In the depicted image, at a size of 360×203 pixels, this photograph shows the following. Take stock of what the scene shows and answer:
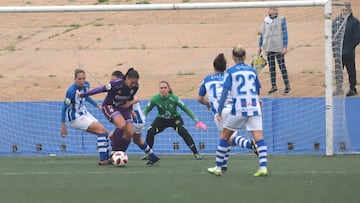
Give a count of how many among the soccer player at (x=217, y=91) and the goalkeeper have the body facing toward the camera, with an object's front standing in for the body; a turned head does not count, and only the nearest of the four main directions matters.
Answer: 1

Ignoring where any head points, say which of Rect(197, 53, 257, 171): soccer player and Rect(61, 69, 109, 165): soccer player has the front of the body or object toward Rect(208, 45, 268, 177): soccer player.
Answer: Rect(61, 69, 109, 165): soccer player

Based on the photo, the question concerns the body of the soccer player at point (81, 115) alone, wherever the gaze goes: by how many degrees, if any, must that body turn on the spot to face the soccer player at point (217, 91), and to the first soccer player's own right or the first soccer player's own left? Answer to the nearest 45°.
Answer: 0° — they already face them

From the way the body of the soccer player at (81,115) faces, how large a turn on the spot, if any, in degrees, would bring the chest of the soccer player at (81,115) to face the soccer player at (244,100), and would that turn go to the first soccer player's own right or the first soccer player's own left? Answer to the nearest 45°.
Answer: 0° — they already face them

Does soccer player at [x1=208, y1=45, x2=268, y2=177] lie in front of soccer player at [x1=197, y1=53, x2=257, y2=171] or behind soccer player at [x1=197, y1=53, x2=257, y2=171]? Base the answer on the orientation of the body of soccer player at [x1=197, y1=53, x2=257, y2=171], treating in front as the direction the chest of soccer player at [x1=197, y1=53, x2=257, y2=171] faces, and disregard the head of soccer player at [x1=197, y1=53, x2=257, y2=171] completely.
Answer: behind

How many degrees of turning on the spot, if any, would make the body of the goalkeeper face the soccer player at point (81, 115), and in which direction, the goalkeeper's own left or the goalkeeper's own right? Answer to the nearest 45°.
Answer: approximately 45° to the goalkeeper's own right

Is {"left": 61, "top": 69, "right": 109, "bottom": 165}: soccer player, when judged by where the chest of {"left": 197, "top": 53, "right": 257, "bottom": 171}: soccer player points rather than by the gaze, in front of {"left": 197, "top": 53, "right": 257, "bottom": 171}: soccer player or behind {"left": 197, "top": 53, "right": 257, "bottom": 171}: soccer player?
in front

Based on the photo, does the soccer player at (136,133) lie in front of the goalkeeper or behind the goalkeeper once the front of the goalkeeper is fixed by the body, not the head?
in front

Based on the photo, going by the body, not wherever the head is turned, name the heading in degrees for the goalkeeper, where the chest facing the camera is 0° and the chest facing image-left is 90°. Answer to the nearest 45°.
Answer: approximately 0°

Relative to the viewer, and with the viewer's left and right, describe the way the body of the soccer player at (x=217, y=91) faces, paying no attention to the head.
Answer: facing away from the viewer and to the left of the viewer
